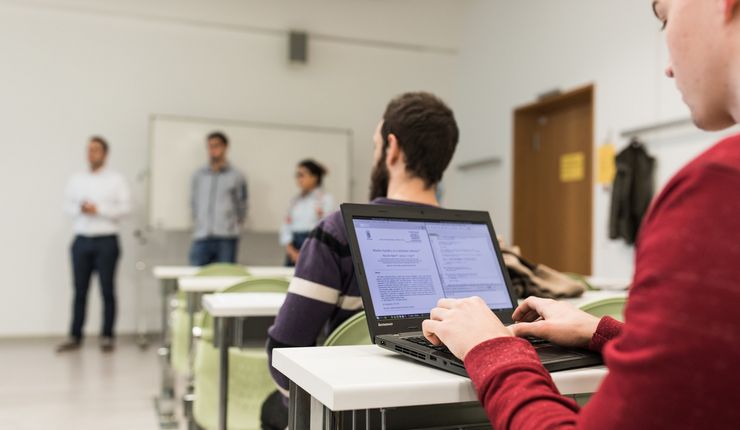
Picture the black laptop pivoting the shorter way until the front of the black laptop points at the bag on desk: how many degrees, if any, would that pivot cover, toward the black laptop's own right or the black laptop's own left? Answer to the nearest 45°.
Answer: approximately 135° to the black laptop's own left

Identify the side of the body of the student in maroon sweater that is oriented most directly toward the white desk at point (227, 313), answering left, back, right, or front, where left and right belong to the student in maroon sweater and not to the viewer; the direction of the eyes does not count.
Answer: front

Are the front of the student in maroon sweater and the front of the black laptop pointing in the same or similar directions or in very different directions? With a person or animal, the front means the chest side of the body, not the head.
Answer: very different directions

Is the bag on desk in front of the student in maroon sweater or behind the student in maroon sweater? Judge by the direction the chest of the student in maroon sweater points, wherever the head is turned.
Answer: in front

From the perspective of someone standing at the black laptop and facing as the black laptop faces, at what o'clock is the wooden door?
The wooden door is roughly at 8 o'clock from the black laptop.

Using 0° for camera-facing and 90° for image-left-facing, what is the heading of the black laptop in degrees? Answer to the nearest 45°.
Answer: approximately 315°

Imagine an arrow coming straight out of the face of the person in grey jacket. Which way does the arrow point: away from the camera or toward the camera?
toward the camera

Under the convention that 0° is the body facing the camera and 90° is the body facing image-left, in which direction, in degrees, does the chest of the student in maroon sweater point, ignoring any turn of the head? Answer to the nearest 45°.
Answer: approximately 135°

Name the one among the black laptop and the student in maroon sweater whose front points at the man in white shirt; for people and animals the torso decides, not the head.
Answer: the student in maroon sweater

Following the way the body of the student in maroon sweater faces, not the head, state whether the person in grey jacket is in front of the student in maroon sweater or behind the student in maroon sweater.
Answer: in front

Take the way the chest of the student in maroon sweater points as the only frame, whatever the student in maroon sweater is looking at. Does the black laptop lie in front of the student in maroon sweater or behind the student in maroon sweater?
in front

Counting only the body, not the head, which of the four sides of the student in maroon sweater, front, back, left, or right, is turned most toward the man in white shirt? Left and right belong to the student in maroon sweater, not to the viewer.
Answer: front

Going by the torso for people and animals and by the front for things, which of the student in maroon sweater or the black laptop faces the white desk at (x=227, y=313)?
the student in maroon sweater

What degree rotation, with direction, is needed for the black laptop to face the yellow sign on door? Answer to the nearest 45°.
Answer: approximately 135° to its left
